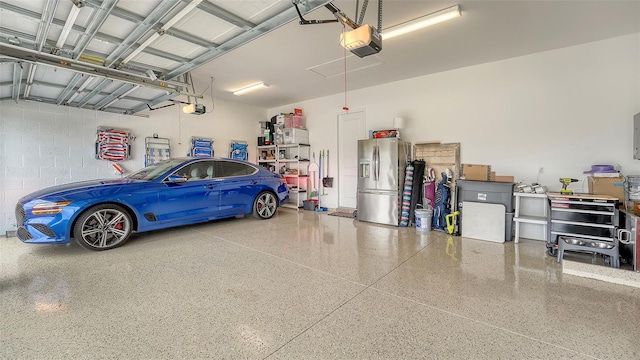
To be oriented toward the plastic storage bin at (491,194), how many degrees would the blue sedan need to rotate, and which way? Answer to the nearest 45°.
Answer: approximately 90° to its left

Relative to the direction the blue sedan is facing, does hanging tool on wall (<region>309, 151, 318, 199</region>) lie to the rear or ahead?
to the rear

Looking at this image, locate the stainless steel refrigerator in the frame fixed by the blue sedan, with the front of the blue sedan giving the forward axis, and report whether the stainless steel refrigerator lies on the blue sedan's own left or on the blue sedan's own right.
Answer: on the blue sedan's own left

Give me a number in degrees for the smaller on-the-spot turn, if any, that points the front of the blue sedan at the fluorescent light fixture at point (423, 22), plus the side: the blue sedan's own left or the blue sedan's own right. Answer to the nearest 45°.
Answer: approximately 90° to the blue sedan's own left

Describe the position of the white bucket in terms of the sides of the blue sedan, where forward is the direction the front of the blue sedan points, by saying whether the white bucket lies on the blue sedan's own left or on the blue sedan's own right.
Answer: on the blue sedan's own left

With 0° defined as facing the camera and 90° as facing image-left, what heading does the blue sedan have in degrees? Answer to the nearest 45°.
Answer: approximately 45°

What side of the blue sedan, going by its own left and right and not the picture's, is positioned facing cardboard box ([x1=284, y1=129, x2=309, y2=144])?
back
